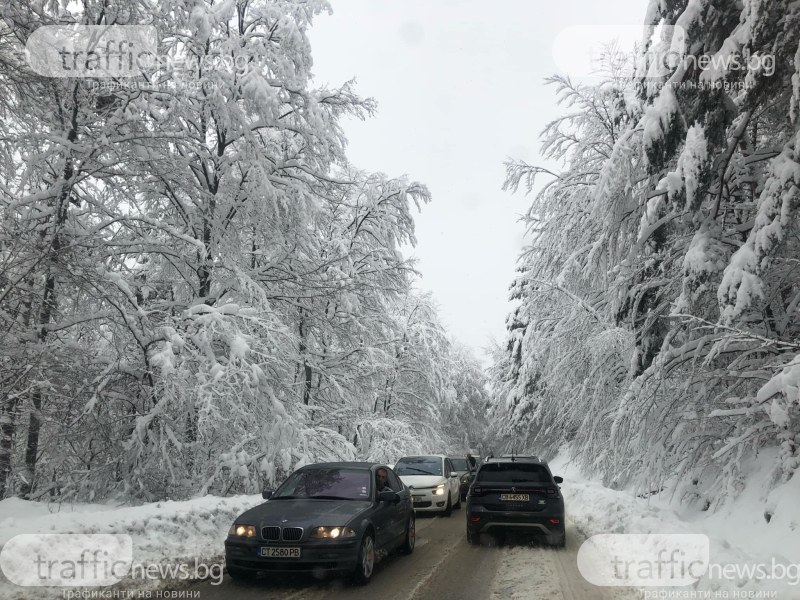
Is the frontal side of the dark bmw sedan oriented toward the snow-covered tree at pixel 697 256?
no

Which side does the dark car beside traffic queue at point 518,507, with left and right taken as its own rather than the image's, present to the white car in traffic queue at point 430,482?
front

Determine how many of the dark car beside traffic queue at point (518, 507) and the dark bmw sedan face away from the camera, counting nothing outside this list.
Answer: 1

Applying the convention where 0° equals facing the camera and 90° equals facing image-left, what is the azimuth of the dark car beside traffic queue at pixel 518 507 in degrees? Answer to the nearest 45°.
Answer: approximately 180°

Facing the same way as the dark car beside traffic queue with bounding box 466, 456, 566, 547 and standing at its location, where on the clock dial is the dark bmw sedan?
The dark bmw sedan is roughly at 7 o'clock from the dark car beside traffic queue.

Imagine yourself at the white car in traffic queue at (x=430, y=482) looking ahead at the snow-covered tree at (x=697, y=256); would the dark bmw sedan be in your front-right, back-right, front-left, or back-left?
front-right

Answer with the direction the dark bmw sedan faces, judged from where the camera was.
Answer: facing the viewer and to the left of the viewer

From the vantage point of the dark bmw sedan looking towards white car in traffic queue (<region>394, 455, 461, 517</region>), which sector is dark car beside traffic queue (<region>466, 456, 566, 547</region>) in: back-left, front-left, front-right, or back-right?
front-right

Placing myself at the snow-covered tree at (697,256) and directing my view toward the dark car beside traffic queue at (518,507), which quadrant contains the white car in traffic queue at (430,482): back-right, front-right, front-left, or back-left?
front-right

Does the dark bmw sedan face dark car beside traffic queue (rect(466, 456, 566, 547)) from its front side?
no

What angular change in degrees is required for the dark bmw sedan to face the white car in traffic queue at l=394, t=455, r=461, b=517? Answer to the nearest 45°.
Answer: approximately 135° to its right

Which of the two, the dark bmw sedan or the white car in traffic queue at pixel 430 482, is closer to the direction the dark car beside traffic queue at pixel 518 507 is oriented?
the white car in traffic queue
